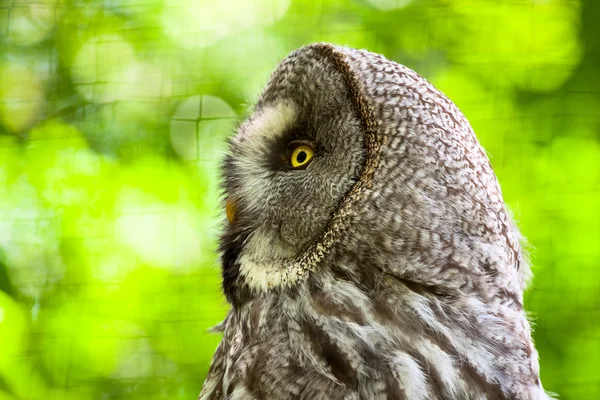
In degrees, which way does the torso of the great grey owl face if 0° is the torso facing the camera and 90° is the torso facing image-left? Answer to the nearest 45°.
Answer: approximately 90°
